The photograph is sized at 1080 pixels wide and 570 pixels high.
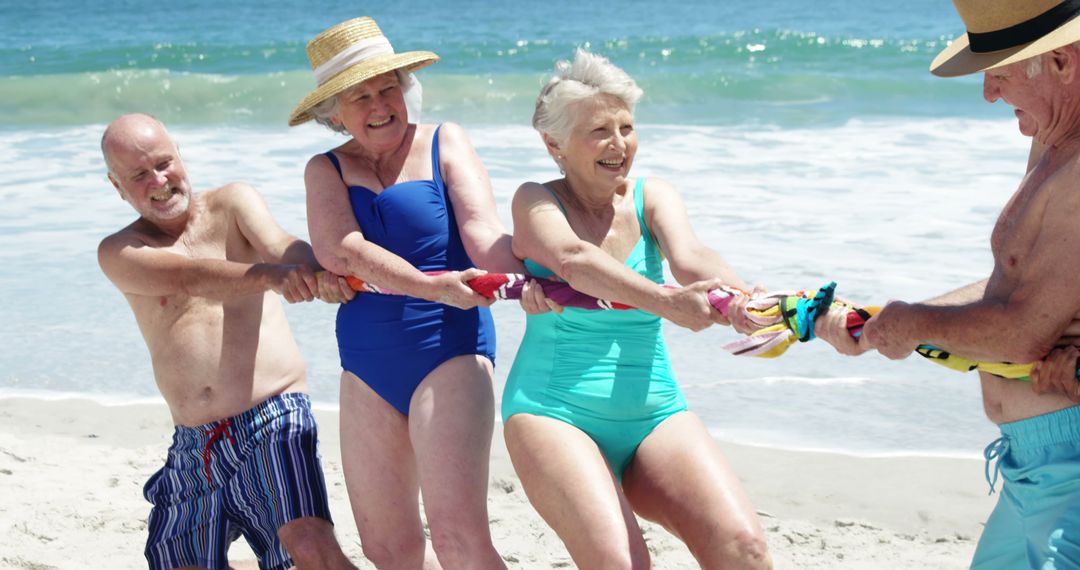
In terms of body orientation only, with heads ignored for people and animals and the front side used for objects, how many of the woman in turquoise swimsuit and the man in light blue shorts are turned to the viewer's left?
1

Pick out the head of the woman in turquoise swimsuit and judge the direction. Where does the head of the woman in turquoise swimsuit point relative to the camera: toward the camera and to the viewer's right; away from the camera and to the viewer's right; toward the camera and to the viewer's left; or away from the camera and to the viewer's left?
toward the camera and to the viewer's right

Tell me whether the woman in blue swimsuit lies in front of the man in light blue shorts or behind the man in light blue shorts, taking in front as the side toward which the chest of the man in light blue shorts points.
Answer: in front

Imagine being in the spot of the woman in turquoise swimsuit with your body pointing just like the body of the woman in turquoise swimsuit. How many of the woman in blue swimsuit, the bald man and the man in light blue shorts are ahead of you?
1

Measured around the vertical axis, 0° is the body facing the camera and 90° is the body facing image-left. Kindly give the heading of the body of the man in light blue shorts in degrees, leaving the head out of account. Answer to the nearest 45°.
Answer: approximately 90°

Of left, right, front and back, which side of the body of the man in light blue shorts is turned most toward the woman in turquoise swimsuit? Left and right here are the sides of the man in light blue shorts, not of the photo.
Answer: front

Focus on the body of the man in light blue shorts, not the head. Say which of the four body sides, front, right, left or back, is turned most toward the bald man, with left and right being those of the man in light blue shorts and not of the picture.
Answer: front

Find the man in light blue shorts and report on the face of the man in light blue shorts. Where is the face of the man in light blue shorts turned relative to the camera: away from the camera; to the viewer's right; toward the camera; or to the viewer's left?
to the viewer's left

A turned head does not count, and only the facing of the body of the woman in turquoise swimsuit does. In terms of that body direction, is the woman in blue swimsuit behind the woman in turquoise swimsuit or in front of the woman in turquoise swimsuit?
behind
